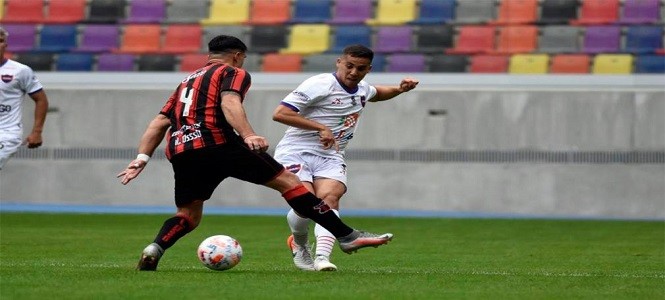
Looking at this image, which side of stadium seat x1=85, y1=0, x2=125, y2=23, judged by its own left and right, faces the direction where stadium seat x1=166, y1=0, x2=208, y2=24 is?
left

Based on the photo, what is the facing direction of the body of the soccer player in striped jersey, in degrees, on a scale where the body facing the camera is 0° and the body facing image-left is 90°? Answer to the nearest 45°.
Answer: approximately 225°

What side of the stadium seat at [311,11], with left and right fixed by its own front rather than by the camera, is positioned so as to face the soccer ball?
front

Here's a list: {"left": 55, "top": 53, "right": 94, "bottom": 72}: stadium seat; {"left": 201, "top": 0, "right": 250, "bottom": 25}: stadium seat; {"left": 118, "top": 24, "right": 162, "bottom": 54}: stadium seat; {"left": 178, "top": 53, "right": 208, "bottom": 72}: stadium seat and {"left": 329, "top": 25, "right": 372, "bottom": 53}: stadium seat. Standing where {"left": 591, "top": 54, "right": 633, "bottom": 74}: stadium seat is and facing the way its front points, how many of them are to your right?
5

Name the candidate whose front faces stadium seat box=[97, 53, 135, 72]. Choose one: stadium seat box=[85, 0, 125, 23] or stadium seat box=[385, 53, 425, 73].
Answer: stadium seat box=[85, 0, 125, 23]

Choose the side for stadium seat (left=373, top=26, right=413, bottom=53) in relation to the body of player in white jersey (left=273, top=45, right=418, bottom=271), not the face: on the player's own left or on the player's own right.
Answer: on the player's own left

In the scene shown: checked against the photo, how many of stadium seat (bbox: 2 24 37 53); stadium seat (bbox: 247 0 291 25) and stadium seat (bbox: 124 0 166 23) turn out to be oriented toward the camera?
3

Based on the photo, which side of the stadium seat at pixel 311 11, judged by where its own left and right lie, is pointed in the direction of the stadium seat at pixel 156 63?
right

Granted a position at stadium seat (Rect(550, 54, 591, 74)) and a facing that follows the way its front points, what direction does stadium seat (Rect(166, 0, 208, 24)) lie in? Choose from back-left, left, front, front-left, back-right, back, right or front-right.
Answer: right

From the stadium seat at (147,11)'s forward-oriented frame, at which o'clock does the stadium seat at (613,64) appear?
the stadium seat at (613,64) is roughly at 10 o'clock from the stadium seat at (147,11).

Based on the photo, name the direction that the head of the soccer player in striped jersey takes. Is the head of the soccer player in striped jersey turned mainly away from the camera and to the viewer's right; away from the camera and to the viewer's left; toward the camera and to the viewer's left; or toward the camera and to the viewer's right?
away from the camera and to the viewer's right

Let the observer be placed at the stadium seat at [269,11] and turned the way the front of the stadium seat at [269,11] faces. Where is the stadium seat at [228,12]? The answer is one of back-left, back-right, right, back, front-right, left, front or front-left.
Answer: right
